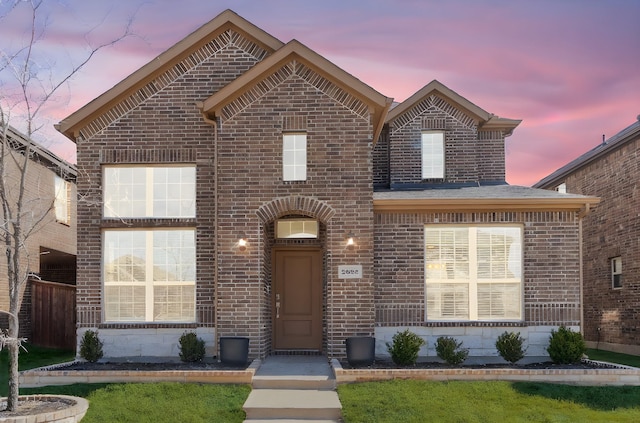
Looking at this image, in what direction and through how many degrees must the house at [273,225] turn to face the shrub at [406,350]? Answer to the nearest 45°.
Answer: approximately 45° to its left

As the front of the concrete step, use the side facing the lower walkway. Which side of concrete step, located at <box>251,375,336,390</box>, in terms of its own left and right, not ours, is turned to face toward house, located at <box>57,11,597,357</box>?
back

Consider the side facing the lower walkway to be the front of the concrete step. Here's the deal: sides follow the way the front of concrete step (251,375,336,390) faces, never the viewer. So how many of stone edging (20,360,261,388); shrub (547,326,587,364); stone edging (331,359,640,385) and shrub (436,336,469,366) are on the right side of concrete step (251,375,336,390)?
1

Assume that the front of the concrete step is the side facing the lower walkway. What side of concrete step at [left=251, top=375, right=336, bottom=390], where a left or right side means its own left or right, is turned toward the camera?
front

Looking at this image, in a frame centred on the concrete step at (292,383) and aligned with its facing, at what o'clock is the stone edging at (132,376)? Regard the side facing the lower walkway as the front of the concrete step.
The stone edging is roughly at 3 o'clock from the concrete step.

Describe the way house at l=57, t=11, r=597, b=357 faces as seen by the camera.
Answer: facing the viewer

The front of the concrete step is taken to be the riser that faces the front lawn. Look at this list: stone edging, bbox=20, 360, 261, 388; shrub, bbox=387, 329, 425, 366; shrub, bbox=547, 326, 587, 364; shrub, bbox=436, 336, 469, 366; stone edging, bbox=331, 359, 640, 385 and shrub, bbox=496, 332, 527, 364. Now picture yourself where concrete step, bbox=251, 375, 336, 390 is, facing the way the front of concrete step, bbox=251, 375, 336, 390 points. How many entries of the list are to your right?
1

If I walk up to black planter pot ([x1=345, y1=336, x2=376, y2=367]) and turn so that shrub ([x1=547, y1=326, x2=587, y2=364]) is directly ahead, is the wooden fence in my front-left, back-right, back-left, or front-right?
back-left

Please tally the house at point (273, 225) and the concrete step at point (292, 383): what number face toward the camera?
2

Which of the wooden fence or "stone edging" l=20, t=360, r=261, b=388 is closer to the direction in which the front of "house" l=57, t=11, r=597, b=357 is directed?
the stone edging

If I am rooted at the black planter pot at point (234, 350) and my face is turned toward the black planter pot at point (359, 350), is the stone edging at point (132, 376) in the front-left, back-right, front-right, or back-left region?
back-right

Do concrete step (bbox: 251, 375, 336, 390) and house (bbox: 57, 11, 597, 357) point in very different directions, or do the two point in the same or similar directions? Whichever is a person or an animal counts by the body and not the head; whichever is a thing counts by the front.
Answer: same or similar directions

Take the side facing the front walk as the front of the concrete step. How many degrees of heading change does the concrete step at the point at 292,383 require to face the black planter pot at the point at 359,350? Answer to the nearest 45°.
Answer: approximately 135° to its left
